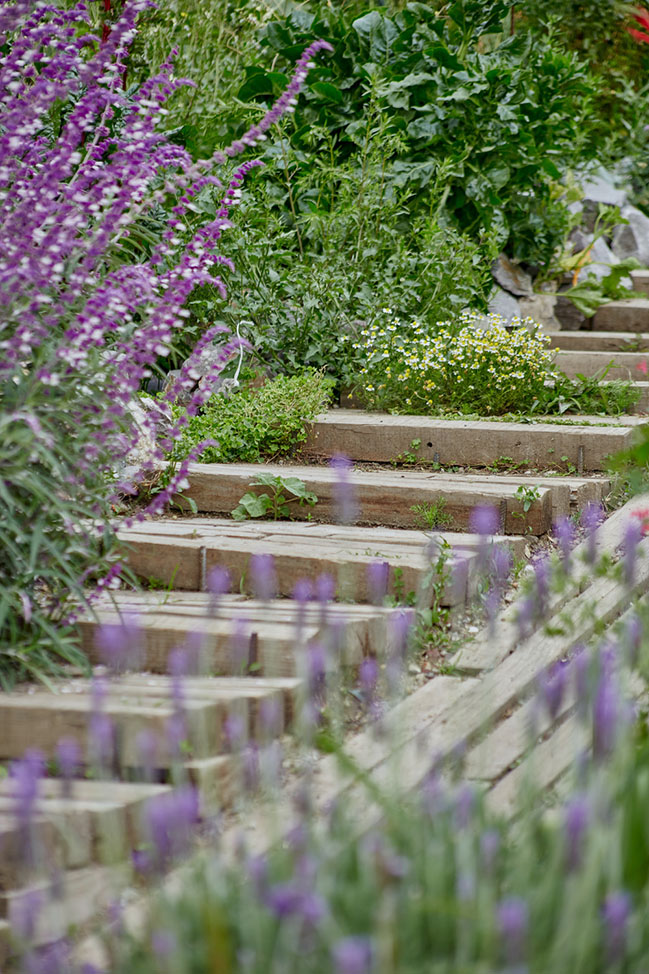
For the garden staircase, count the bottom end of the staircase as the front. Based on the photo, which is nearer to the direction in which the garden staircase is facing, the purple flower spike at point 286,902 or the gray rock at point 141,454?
the purple flower spike

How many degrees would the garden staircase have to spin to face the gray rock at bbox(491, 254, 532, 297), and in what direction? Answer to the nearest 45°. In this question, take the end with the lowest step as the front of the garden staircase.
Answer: approximately 135° to its right

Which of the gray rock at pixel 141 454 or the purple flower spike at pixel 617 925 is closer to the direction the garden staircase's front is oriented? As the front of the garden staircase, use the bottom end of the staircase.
the purple flower spike

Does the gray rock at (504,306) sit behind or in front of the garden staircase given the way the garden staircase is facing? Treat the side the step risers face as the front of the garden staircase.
behind

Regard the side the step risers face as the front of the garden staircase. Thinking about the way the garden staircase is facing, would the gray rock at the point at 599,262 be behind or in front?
behind

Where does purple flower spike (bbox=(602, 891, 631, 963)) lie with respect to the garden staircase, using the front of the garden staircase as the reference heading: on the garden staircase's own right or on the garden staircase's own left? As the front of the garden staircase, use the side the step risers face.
on the garden staircase's own left

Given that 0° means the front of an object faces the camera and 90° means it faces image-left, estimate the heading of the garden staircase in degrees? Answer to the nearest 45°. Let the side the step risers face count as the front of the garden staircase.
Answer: approximately 45°

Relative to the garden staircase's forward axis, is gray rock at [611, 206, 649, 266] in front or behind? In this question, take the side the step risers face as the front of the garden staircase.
behind

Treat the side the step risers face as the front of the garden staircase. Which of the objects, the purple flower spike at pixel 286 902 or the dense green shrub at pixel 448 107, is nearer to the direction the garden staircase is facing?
the purple flower spike

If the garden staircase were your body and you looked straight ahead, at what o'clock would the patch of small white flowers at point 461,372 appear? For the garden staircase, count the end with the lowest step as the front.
The patch of small white flowers is roughly at 5 o'clock from the garden staircase.

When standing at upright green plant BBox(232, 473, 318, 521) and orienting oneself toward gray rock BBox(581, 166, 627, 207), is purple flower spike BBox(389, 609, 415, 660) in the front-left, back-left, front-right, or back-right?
back-right
